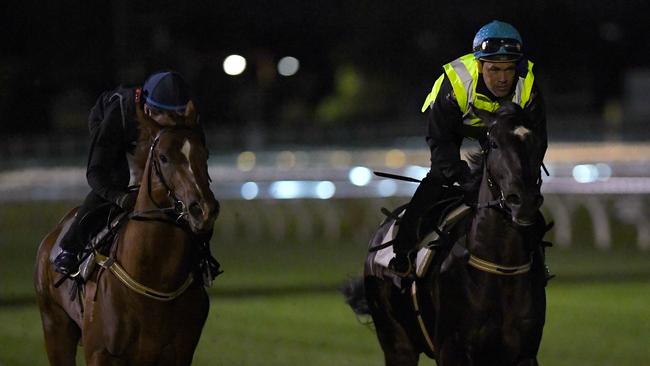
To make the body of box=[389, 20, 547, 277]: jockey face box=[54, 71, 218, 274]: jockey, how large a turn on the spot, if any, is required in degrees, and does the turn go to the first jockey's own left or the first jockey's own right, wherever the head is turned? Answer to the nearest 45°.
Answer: approximately 135° to the first jockey's own right

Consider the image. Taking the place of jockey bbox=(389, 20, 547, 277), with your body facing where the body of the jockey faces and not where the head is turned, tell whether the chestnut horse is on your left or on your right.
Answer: on your right

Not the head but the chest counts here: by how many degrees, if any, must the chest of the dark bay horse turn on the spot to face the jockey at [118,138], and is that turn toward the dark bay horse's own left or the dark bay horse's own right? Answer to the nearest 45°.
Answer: approximately 135° to the dark bay horse's own right

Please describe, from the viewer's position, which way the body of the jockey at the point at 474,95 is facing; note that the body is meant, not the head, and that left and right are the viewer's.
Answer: facing the viewer and to the right of the viewer

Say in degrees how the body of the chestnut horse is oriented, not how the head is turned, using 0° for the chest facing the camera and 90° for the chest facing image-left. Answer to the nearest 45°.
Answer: approximately 315°

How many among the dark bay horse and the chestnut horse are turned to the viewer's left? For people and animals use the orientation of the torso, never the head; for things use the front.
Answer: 0

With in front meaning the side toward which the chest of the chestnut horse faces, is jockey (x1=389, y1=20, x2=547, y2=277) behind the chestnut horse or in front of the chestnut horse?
in front

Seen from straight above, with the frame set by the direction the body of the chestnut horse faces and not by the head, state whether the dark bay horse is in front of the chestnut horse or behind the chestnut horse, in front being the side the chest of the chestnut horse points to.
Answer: in front
